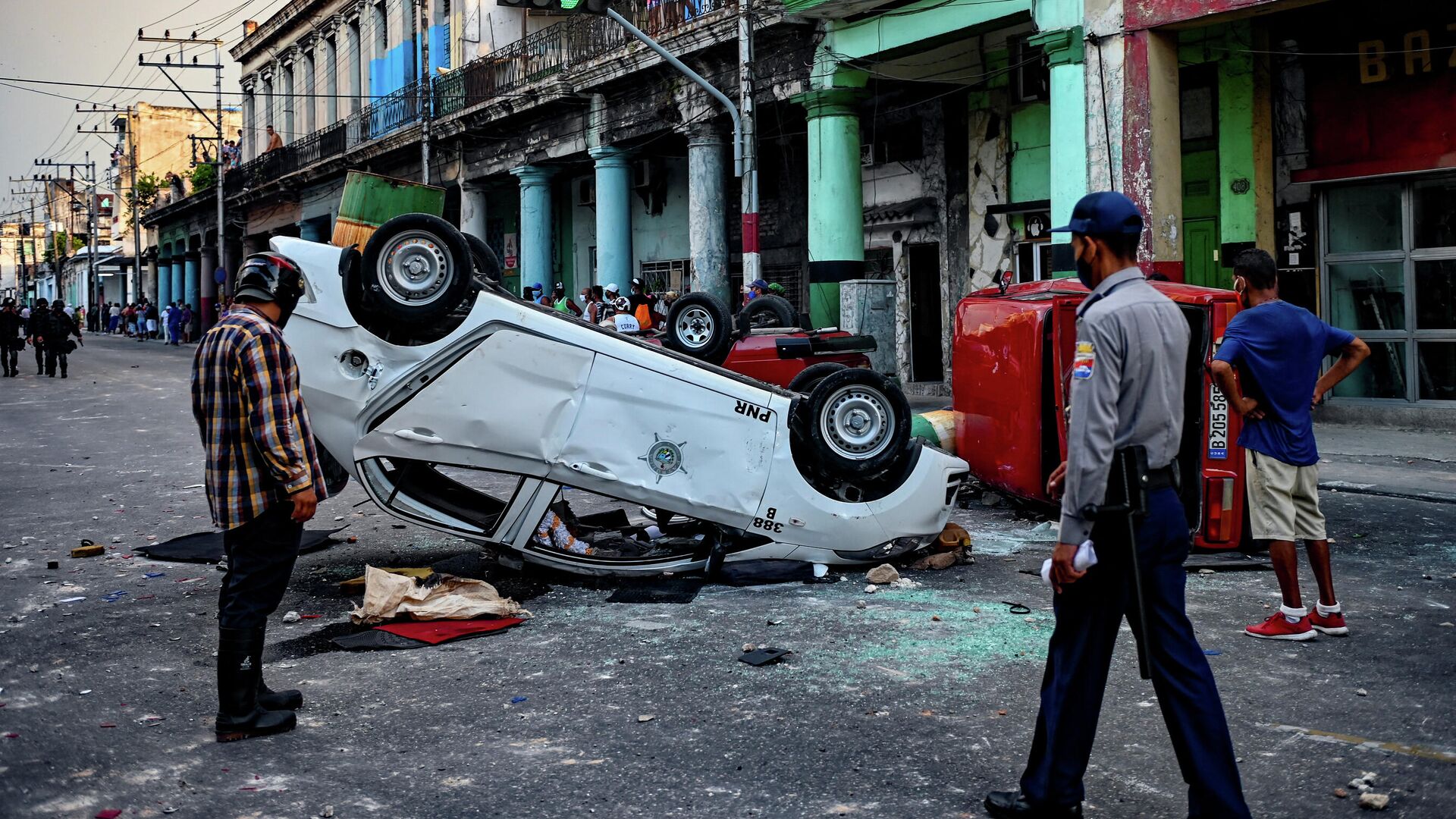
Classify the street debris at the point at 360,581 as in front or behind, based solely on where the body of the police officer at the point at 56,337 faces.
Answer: in front

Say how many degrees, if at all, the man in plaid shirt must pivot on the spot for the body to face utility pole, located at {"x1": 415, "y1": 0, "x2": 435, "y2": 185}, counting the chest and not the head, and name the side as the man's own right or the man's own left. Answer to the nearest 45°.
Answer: approximately 45° to the man's own left

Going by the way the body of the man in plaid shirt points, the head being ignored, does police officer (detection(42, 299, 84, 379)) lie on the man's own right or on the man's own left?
on the man's own left

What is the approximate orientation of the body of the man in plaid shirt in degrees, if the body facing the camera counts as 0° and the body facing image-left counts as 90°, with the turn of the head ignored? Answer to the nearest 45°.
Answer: approximately 225°

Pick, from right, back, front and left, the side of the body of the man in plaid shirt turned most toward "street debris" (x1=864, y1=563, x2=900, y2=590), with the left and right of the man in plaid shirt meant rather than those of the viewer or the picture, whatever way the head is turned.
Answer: front

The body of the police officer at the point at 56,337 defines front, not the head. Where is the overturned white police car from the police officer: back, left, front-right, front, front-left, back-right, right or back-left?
front

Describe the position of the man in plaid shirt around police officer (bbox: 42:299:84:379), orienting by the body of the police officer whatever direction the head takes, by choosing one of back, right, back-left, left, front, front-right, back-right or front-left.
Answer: front

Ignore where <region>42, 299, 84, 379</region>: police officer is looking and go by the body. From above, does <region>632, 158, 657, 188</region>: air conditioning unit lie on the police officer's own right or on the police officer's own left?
on the police officer's own left

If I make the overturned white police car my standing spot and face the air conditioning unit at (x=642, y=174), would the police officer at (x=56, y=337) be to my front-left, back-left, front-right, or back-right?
front-left

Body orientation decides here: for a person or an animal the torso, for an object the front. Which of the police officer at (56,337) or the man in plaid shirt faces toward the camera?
the police officer

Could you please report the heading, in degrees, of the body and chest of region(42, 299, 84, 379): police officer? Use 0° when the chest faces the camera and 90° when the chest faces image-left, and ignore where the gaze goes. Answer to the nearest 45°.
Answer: approximately 0°
